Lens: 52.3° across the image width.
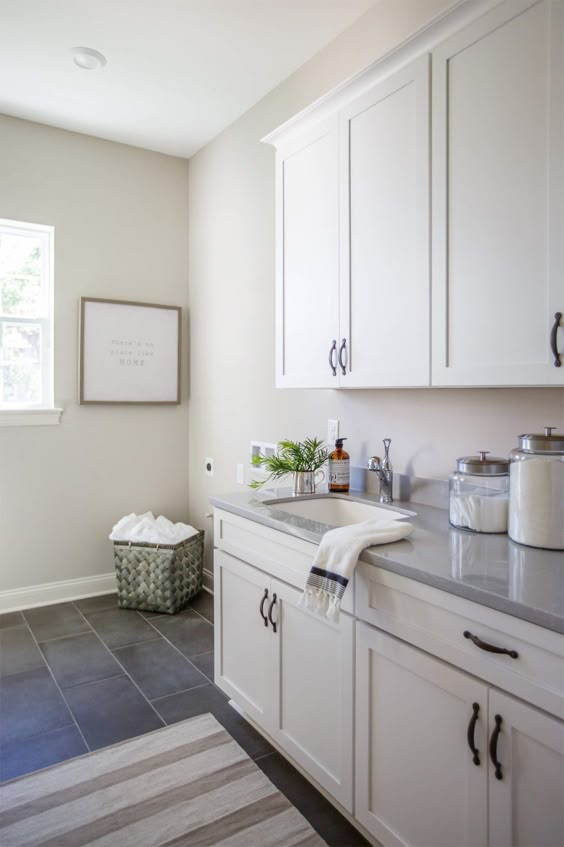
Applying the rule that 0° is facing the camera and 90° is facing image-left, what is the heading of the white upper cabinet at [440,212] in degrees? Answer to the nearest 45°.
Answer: approximately 45°

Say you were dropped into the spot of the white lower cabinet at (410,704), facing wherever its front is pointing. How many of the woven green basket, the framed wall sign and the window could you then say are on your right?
3

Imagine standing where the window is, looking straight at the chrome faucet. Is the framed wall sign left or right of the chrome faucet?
left

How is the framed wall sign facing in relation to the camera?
toward the camera

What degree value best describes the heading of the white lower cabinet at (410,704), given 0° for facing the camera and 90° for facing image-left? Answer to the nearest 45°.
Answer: approximately 45°

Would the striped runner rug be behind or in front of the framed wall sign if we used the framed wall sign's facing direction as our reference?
in front

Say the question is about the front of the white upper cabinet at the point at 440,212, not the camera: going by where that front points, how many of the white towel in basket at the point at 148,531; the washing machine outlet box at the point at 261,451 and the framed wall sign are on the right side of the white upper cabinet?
3

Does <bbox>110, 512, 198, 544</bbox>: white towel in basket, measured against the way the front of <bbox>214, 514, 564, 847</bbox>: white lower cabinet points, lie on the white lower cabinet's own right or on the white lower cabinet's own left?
on the white lower cabinet's own right

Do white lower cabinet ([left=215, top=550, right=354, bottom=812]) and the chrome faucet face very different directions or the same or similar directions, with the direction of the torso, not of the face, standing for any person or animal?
same or similar directions

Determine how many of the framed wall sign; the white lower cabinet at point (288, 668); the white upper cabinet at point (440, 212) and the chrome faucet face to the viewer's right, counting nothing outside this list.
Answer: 0

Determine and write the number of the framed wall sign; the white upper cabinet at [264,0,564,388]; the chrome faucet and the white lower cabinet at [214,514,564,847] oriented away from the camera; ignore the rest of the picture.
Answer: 0

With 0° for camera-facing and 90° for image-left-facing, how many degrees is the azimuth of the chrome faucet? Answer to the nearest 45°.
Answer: approximately 45°

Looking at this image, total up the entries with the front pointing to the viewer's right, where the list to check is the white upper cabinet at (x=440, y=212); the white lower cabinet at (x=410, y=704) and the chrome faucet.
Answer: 0

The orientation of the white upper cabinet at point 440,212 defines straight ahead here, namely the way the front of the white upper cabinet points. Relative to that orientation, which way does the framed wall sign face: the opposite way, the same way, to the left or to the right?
to the left
